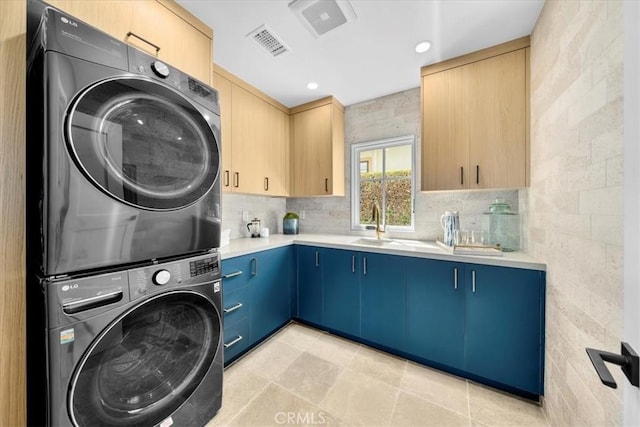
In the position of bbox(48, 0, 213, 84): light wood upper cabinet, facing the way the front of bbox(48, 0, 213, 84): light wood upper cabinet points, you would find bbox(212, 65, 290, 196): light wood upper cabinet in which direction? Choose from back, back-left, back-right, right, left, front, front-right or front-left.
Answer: left

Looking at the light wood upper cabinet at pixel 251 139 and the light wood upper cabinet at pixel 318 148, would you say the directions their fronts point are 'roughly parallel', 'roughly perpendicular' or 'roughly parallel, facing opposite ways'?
roughly perpendicular

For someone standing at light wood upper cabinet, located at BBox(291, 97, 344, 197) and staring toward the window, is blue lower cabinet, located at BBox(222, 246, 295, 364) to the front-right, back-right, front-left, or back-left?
back-right

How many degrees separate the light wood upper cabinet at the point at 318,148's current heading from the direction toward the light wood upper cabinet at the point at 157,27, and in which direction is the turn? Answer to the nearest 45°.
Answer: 0° — it already faces it

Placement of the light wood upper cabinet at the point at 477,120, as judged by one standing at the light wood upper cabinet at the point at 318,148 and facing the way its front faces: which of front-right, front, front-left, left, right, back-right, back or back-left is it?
left

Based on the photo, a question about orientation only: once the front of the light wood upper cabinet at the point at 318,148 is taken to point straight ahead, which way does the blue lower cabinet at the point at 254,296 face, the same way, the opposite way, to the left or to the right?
to the left

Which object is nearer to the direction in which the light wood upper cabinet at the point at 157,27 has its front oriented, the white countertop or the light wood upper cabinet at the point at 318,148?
the white countertop

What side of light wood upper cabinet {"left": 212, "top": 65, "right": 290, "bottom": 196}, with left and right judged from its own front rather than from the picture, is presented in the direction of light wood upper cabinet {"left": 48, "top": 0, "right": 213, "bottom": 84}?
right

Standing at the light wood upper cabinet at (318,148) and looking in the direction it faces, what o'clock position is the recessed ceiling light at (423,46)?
The recessed ceiling light is roughly at 9 o'clock from the light wood upper cabinet.

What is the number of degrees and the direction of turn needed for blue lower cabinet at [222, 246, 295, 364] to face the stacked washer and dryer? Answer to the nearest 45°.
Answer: approximately 90° to its right
